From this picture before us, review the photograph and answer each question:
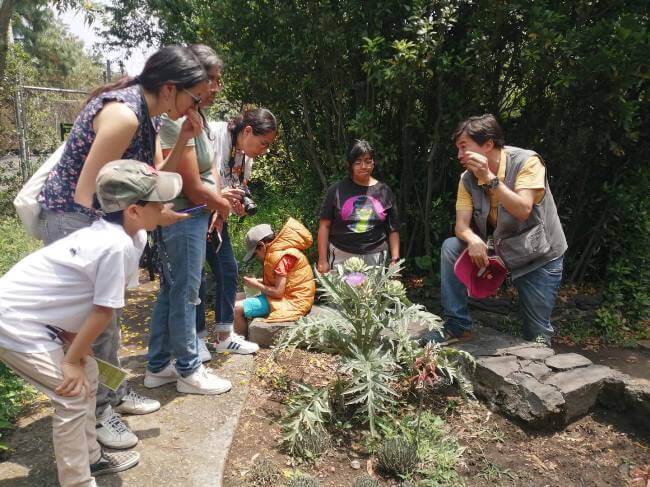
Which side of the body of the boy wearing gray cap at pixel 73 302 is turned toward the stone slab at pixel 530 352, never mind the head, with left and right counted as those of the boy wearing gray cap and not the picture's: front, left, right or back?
front

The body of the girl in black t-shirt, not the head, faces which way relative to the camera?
toward the camera

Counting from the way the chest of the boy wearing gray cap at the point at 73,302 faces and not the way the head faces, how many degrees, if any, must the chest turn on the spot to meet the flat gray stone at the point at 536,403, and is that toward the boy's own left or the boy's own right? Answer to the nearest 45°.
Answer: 0° — they already face it

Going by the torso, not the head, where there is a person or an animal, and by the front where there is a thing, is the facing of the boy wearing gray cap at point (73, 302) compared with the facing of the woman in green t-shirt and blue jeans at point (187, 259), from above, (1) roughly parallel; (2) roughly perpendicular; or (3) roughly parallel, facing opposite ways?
roughly parallel

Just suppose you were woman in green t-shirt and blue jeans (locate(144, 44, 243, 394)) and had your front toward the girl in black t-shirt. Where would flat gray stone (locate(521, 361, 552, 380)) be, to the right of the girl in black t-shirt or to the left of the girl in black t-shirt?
right

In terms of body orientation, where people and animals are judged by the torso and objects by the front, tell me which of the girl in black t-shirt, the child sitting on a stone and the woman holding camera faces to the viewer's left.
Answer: the child sitting on a stone

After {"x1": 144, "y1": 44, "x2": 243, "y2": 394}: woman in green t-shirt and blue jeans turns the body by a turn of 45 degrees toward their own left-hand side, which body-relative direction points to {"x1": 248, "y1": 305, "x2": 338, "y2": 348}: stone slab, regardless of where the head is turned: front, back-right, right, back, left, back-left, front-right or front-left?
front

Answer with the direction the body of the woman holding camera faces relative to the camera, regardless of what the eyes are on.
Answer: to the viewer's right

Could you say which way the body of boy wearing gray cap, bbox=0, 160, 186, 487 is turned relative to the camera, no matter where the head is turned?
to the viewer's right

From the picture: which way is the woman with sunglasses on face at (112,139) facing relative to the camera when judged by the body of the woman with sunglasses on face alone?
to the viewer's right

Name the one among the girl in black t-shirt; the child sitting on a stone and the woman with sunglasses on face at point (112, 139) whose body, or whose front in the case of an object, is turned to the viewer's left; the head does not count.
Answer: the child sitting on a stone

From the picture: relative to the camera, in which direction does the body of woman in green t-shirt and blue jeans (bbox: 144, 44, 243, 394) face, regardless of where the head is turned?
to the viewer's right

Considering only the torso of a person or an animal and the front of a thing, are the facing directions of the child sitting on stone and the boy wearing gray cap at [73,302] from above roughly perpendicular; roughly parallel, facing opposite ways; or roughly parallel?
roughly parallel, facing opposite ways

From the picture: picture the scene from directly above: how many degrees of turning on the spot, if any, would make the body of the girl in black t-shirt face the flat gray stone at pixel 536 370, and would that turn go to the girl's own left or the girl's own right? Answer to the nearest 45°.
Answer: approximately 45° to the girl's own left

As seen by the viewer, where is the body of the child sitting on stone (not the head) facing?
to the viewer's left

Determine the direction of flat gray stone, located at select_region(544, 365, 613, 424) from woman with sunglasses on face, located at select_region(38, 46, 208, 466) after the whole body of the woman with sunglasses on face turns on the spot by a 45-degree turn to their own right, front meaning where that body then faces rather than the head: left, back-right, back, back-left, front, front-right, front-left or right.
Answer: front-left

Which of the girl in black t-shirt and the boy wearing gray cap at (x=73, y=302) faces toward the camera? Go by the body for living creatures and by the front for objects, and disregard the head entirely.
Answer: the girl in black t-shirt

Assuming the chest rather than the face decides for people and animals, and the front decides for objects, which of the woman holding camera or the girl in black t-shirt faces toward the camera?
the girl in black t-shirt
